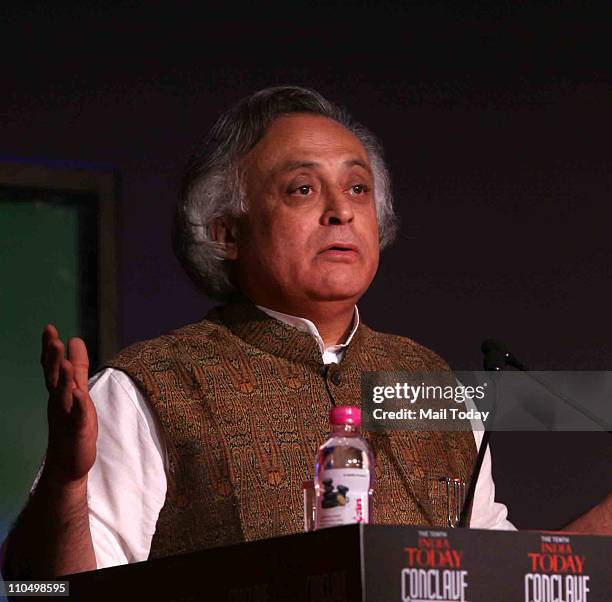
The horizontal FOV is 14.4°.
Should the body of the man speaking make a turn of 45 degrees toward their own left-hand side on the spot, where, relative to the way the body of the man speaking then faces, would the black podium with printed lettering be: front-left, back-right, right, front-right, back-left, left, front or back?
right

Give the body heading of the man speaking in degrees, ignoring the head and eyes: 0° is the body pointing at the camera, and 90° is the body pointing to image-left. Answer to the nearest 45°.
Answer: approximately 315°

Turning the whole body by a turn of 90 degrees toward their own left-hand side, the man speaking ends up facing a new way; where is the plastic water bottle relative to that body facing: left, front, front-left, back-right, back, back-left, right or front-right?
back-right
